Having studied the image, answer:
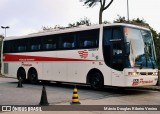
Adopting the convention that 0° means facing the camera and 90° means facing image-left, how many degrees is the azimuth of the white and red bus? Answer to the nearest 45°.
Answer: approximately 315°
